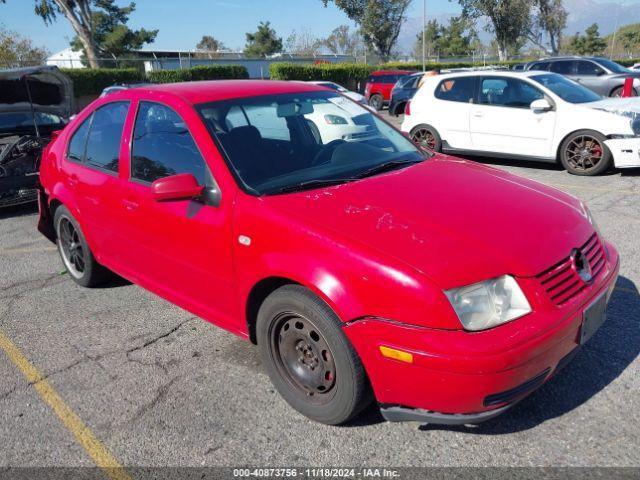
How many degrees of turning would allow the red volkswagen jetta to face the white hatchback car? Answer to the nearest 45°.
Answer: approximately 90° to its left

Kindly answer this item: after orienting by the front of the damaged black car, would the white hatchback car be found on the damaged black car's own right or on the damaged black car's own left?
on the damaged black car's own left

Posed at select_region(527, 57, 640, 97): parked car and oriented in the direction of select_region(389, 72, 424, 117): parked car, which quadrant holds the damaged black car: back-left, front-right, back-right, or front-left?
front-left

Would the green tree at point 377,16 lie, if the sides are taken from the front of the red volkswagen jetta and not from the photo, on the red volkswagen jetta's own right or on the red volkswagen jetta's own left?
on the red volkswagen jetta's own left

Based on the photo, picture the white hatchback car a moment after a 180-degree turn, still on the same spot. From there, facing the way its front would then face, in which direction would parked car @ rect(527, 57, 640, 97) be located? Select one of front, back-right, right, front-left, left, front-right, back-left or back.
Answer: front-right

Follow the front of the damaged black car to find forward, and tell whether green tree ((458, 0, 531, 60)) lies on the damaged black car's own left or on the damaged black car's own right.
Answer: on the damaged black car's own left

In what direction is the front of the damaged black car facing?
toward the camera

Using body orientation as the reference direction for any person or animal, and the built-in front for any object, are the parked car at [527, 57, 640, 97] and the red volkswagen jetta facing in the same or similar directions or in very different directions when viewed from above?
same or similar directions

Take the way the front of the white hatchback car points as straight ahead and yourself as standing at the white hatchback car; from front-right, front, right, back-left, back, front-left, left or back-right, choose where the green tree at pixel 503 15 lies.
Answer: back-left

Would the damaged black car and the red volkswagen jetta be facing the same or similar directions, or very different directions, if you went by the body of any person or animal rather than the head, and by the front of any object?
same or similar directions

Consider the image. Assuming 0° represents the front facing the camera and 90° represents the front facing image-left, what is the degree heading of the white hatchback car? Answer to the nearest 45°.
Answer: approximately 315°

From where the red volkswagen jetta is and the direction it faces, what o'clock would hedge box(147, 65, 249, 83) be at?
The hedge is roughly at 7 o'clock from the red volkswagen jetta.
